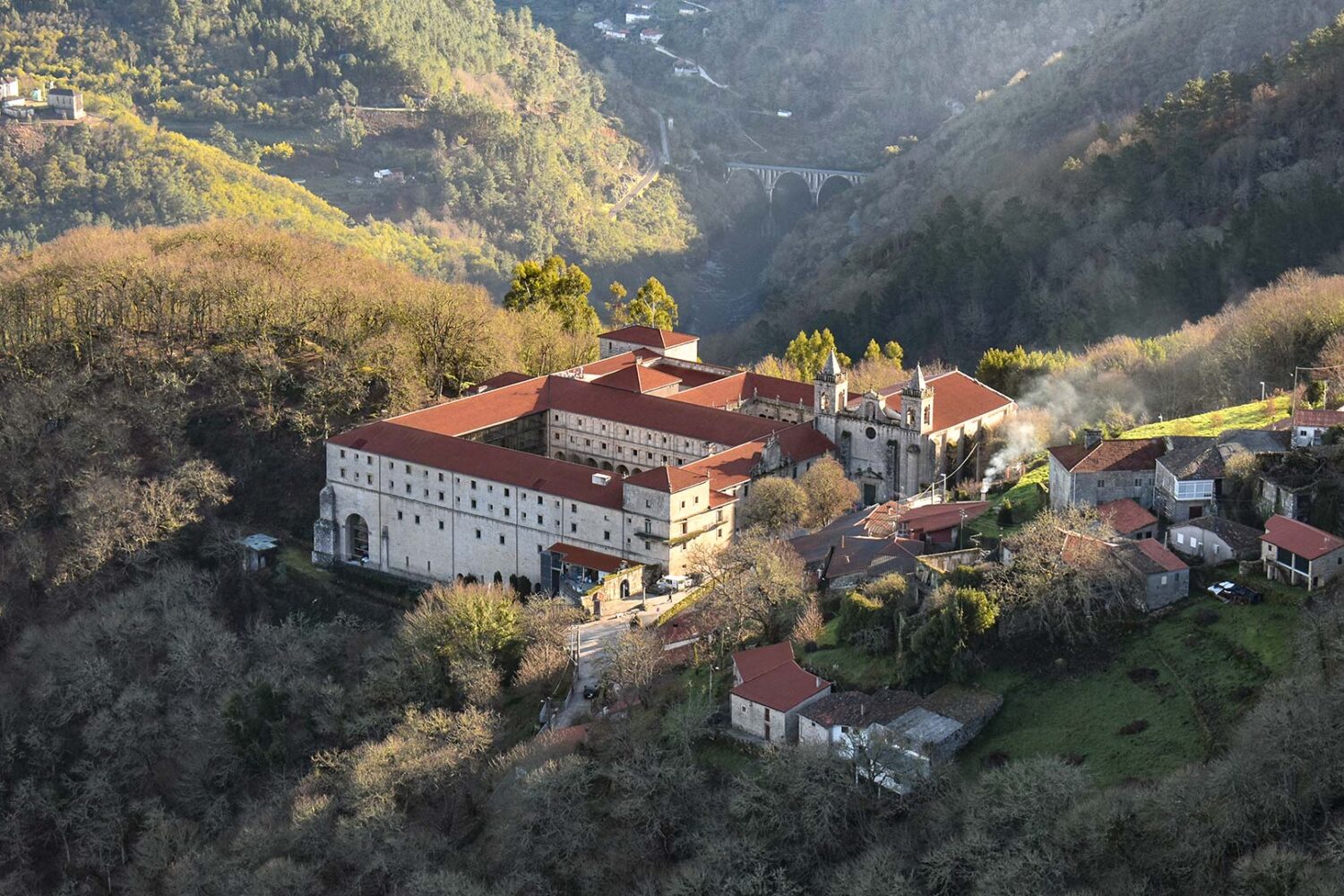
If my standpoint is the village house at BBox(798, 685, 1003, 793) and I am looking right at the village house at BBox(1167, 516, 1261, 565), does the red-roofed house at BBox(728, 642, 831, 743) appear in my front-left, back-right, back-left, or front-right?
back-left

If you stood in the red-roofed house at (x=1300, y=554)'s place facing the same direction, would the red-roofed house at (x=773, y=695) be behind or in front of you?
in front

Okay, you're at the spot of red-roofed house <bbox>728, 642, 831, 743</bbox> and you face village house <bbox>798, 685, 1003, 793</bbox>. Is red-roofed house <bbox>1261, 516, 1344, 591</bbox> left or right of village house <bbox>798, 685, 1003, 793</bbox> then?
left

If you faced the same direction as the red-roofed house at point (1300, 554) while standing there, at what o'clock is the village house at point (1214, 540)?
The village house is roughly at 3 o'clock from the red-roofed house.

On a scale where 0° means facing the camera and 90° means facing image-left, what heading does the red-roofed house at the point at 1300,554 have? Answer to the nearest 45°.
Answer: approximately 45°
